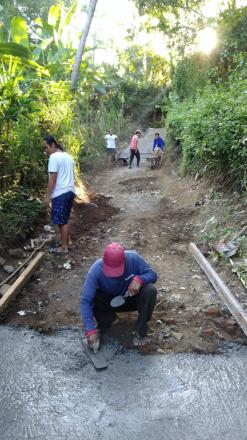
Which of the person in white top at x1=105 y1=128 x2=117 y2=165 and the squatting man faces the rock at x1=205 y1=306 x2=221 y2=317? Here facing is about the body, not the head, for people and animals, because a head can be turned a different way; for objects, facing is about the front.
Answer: the person in white top

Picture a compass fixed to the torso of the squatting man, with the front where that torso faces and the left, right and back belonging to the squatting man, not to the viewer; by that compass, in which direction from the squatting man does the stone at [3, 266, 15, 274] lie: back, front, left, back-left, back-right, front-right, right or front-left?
back-right

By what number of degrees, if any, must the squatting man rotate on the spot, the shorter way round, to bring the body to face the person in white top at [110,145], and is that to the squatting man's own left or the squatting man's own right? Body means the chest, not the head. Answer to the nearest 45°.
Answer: approximately 180°

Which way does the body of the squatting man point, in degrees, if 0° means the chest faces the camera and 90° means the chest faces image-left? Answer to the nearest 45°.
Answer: approximately 0°

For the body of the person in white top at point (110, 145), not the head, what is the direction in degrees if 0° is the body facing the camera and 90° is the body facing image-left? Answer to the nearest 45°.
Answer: approximately 0°

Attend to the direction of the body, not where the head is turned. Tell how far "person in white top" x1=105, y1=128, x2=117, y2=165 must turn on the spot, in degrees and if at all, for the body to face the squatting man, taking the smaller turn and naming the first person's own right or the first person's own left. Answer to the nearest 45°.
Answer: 0° — they already face them

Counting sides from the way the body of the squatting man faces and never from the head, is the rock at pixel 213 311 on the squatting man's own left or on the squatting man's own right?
on the squatting man's own left
